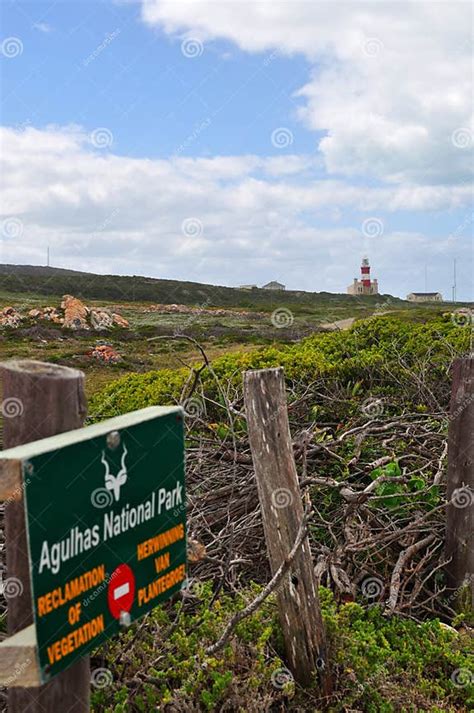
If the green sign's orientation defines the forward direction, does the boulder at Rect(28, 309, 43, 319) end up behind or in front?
behind

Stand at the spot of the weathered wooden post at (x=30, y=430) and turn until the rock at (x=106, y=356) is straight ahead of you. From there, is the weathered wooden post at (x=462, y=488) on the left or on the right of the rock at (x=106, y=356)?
right

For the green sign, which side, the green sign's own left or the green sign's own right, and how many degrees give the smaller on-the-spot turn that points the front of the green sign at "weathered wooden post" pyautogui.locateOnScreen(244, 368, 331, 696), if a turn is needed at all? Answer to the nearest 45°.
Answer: approximately 90° to the green sign's own left

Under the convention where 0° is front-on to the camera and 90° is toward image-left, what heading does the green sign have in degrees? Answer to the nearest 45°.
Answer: approximately 315°

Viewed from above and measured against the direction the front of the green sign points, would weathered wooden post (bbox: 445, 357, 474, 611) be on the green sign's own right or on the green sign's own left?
on the green sign's own left

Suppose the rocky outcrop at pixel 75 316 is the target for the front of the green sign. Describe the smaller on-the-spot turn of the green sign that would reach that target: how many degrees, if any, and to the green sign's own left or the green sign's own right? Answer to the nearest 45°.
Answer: approximately 135° to the green sign's own left

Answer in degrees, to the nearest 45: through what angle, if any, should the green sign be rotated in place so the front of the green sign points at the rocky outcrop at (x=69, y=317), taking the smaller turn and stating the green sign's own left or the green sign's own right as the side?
approximately 135° to the green sign's own left
